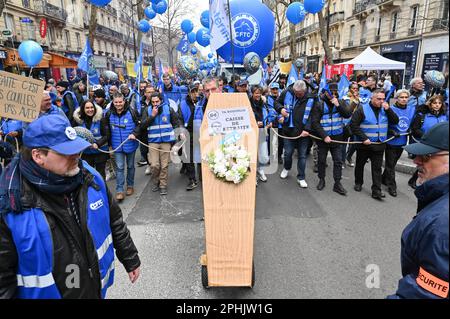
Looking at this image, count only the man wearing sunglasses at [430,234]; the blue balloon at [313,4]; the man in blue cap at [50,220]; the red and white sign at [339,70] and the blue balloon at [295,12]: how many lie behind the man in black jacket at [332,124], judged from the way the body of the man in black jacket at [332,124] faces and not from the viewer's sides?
3

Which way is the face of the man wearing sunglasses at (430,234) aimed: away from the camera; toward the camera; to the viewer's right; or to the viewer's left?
to the viewer's left

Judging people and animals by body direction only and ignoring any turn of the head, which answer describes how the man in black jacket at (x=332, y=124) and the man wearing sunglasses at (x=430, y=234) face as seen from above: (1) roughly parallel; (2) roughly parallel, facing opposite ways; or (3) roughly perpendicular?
roughly perpendicular

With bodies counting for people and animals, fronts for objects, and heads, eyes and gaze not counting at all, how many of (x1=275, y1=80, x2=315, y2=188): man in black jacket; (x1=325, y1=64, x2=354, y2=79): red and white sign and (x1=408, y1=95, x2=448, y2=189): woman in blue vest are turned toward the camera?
3

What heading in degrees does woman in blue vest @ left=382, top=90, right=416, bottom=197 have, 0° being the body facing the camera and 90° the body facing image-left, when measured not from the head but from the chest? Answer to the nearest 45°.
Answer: approximately 0°

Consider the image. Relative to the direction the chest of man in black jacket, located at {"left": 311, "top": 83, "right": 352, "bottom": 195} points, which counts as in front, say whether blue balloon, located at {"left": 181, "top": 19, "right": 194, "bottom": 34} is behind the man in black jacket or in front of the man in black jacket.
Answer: behind

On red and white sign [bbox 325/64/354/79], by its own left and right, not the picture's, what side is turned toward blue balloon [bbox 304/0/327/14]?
front

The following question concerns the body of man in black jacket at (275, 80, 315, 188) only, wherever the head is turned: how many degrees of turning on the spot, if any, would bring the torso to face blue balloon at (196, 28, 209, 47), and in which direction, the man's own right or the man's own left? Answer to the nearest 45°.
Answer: approximately 135° to the man's own right

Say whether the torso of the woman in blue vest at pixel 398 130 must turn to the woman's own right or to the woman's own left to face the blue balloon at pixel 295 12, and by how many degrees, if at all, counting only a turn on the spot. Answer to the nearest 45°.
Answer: approximately 135° to the woman's own right
